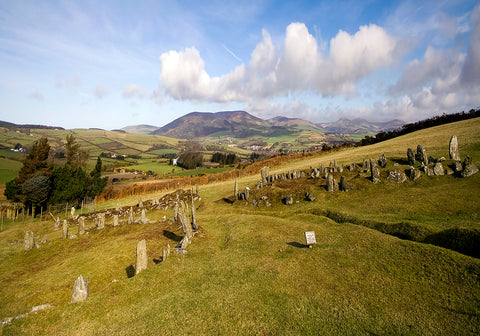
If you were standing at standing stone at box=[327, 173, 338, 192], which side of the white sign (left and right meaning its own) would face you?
back

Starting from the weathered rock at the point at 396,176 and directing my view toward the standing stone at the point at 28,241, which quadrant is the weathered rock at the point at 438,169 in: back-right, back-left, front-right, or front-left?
back-left

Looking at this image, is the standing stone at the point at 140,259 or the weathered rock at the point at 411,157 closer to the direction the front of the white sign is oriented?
the standing stone

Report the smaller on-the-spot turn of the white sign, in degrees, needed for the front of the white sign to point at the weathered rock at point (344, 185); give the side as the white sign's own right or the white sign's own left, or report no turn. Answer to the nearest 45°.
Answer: approximately 180°

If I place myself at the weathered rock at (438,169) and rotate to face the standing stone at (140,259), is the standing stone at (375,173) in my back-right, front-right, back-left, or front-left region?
front-right

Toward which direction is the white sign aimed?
toward the camera

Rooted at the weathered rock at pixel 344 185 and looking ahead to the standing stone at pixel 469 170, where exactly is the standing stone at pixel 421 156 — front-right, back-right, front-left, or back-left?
front-left

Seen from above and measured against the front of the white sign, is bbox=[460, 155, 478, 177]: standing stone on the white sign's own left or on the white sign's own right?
on the white sign's own left

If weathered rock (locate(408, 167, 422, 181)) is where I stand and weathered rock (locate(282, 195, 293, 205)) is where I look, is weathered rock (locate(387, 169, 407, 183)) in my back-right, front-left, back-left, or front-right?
front-right

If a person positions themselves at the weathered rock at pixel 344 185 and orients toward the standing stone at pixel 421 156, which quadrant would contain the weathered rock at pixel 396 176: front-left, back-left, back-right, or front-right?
front-right

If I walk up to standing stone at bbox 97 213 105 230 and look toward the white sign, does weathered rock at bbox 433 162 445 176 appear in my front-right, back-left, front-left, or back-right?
front-left

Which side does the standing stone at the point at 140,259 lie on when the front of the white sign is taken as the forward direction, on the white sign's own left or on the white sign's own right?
on the white sign's own right

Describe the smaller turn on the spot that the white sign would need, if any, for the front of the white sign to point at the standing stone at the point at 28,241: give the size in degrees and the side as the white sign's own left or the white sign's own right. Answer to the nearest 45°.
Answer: approximately 90° to the white sign's own right
